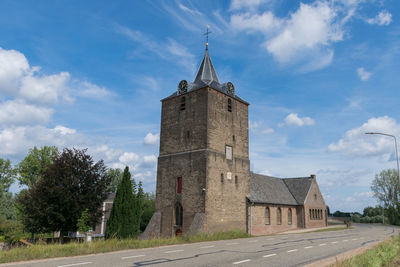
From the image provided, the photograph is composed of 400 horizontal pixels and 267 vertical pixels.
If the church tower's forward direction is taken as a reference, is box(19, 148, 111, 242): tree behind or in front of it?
in front

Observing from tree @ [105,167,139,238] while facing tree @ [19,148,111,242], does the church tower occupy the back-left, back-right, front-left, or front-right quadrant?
back-right

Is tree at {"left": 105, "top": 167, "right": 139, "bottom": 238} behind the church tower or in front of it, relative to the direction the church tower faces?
in front

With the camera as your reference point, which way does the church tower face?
facing the viewer and to the left of the viewer
